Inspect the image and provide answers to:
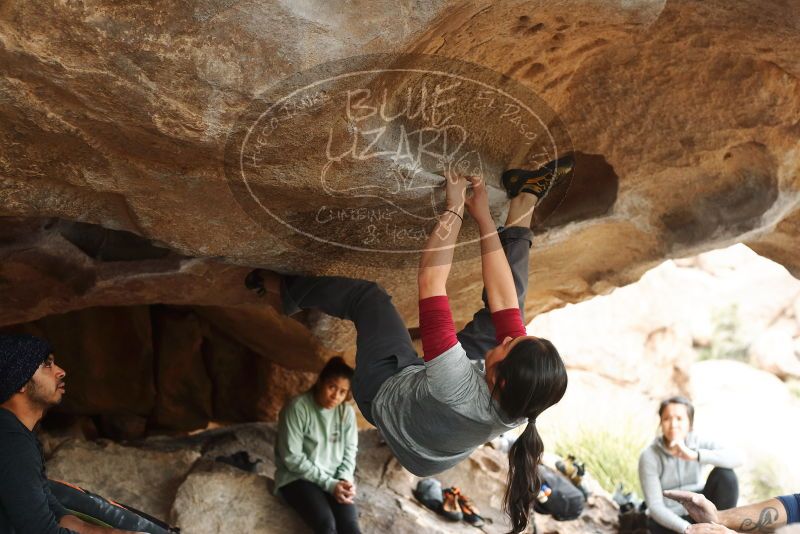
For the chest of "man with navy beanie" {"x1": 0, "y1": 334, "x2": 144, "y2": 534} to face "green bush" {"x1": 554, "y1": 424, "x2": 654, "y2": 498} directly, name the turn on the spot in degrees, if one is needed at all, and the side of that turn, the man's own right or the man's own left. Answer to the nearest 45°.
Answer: approximately 45° to the man's own left

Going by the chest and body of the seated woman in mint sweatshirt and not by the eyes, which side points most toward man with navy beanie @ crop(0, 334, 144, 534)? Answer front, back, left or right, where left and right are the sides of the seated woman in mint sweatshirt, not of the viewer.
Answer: right

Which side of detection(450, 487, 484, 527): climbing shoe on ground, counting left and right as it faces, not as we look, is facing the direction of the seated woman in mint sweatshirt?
right

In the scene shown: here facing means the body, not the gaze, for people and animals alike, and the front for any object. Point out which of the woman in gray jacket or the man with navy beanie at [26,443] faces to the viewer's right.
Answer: the man with navy beanie

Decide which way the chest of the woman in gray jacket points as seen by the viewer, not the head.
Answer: toward the camera

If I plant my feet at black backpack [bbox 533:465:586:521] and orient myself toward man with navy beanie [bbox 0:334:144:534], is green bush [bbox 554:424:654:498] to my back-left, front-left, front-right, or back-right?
back-right

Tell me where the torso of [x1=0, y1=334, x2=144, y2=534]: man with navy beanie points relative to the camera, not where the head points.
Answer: to the viewer's right

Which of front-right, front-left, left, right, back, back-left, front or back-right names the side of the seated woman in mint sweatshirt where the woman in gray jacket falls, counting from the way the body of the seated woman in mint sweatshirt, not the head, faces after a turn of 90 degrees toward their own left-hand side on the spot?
front-right

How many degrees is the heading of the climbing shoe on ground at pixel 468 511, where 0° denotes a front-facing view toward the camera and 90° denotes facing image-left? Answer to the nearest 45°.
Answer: approximately 315°
